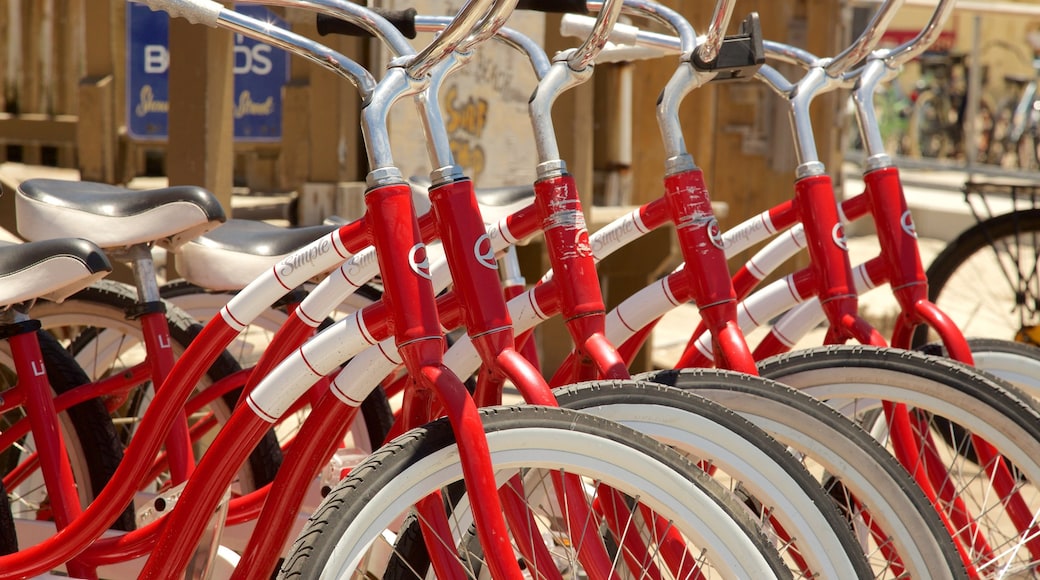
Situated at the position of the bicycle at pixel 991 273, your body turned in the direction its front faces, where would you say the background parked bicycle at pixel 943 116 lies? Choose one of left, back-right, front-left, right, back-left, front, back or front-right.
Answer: left

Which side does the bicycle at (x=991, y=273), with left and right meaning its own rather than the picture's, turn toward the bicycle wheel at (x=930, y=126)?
left

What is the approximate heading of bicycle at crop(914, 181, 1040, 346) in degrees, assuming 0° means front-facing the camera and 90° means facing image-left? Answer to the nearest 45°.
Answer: approximately 270°

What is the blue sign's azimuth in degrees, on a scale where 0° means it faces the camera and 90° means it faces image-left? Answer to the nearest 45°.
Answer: approximately 0°

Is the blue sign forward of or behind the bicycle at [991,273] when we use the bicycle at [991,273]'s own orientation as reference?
behind

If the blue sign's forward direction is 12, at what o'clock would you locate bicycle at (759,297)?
The bicycle is roughly at 11 o'clock from the blue sign.

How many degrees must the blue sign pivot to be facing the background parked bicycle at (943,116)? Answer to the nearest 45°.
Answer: approximately 135° to its left

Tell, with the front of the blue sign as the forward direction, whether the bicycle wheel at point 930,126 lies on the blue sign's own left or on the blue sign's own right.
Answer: on the blue sign's own left
